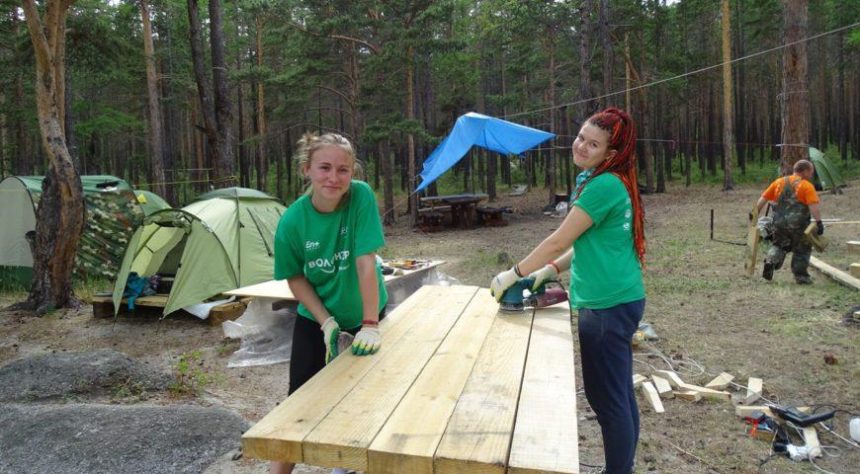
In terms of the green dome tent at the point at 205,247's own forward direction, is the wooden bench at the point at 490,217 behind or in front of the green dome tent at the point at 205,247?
behind

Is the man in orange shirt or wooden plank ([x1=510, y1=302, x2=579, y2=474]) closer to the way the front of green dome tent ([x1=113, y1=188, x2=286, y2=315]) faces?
the wooden plank

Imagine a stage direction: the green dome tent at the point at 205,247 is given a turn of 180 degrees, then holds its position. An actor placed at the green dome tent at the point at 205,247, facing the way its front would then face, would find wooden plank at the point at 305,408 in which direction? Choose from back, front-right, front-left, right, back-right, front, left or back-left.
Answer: back-right

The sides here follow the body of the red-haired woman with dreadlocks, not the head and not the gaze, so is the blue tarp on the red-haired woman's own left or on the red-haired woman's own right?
on the red-haired woman's own right

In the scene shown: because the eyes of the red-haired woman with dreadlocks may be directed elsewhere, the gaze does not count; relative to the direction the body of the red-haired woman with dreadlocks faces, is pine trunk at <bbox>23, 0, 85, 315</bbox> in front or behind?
in front

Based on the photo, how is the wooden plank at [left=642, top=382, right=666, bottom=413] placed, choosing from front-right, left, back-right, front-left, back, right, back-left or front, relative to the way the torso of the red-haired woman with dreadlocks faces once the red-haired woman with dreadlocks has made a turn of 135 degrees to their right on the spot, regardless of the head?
front-left

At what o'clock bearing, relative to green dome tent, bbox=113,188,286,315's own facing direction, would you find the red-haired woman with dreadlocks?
The red-haired woman with dreadlocks is roughly at 10 o'clock from the green dome tent.

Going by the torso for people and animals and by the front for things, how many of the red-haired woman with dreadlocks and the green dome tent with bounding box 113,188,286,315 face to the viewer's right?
0

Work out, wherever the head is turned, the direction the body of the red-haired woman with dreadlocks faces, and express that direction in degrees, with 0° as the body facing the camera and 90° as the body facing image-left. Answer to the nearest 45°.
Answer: approximately 90°

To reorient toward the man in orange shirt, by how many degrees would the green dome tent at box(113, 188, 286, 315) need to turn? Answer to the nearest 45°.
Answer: approximately 135° to its left

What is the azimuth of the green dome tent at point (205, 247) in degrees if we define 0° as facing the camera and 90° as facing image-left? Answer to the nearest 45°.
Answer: approximately 45°
